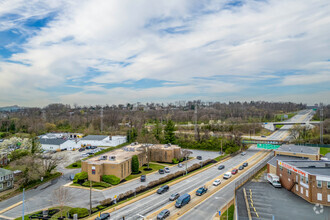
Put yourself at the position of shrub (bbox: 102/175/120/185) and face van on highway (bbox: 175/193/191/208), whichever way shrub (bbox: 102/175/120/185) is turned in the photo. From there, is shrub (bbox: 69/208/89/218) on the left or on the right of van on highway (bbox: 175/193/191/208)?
right

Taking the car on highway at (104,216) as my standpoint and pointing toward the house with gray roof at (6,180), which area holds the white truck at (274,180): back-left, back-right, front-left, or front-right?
back-right

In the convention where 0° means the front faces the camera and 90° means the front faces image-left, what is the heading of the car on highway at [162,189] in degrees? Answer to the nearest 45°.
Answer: approximately 45°

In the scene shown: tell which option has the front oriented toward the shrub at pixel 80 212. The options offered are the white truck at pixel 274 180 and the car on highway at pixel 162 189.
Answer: the car on highway

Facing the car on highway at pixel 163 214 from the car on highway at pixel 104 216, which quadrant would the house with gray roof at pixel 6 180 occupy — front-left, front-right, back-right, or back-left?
back-left

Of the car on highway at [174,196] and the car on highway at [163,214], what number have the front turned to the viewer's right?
0

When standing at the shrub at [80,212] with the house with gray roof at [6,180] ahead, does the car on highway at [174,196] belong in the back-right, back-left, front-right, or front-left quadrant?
back-right

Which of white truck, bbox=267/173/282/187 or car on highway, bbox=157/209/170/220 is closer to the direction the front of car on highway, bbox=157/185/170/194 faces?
the car on highway

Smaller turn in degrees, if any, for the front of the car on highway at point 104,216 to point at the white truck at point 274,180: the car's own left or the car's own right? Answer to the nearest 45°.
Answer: approximately 135° to the car's own left
